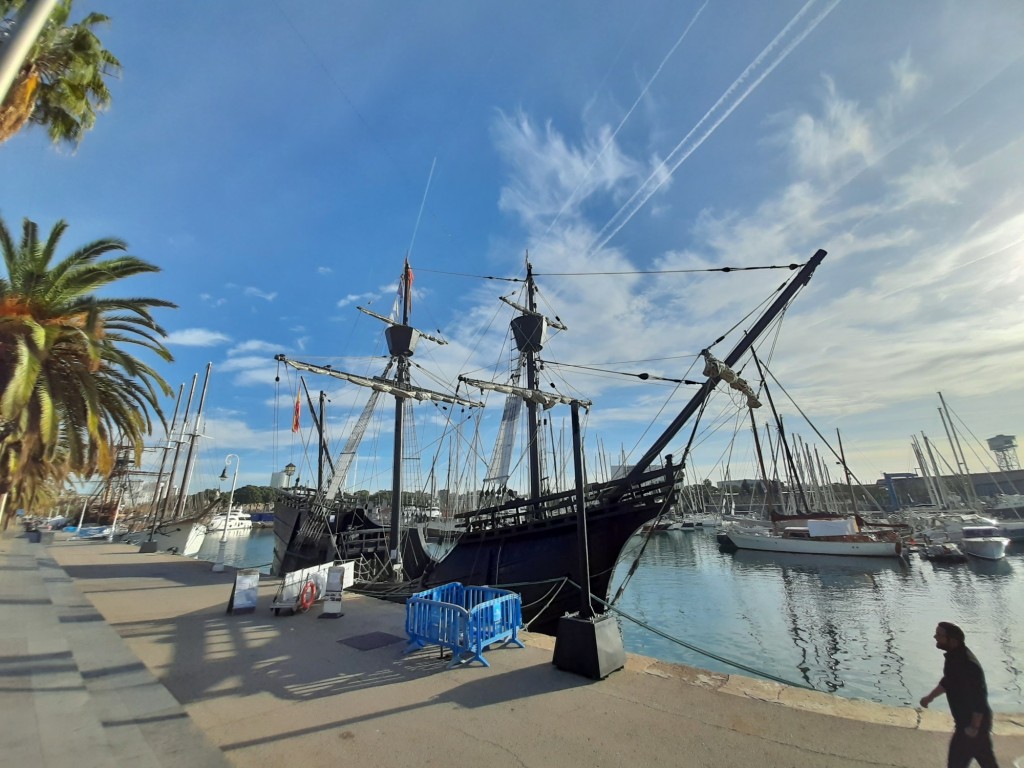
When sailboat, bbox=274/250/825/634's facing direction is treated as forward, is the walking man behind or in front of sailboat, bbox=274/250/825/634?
in front

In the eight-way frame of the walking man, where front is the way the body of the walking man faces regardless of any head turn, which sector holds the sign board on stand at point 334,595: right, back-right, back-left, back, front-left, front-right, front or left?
front

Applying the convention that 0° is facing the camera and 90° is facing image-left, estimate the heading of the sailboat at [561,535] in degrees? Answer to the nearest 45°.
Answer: approximately 315°

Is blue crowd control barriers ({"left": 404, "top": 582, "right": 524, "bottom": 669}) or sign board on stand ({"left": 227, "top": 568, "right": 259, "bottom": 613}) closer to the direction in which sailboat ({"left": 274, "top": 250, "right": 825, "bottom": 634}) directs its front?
the blue crowd control barriers

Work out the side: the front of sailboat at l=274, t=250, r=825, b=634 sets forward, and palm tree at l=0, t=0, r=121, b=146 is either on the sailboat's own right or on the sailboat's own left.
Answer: on the sailboat's own right

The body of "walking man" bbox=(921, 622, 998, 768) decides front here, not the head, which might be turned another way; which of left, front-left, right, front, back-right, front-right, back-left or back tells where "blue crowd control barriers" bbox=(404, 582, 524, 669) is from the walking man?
front

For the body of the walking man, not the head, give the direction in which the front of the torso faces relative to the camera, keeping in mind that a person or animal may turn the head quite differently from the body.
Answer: to the viewer's left

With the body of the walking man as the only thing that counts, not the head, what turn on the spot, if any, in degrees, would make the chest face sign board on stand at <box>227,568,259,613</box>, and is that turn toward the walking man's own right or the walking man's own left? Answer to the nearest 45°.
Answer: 0° — they already face it

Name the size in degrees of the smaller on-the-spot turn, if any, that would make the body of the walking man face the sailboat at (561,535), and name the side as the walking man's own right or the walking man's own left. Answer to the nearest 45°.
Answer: approximately 45° to the walking man's own right

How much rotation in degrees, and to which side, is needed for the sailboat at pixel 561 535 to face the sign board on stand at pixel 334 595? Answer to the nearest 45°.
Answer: approximately 90° to its right

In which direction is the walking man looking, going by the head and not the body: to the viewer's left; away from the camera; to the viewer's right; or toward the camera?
to the viewer's left

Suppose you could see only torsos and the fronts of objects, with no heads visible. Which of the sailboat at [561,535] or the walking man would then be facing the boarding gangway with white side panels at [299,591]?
the walking man

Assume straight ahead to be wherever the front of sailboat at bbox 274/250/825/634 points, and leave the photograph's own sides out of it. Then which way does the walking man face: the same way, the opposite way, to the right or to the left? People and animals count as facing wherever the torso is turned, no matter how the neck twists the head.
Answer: the opposite way

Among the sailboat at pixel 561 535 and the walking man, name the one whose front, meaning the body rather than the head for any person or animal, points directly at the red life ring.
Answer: the walking man

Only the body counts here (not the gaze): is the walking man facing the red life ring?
yes

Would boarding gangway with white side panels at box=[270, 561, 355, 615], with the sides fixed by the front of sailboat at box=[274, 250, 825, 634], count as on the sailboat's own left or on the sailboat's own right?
on the sailboat's own right
